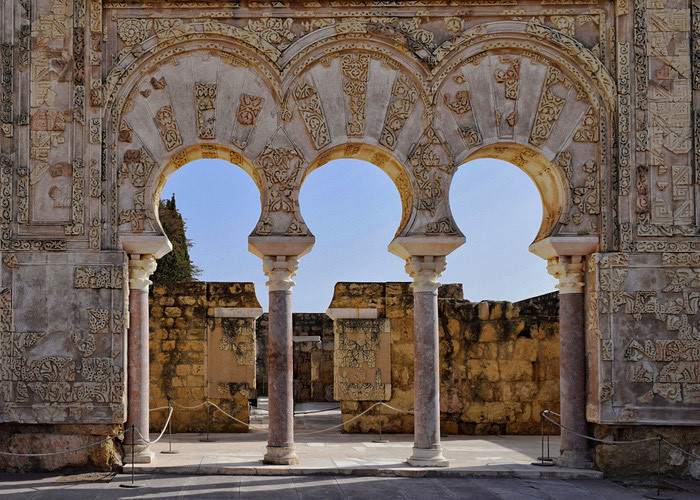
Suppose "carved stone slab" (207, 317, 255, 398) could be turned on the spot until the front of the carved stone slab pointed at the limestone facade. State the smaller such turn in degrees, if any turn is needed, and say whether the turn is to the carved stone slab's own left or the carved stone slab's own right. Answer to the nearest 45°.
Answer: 0° — it already faces it

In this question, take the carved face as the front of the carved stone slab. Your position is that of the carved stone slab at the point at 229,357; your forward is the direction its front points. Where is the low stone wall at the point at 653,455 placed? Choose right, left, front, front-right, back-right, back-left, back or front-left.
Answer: front-left

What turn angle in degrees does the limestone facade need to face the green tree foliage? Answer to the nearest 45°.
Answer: approximately 180°

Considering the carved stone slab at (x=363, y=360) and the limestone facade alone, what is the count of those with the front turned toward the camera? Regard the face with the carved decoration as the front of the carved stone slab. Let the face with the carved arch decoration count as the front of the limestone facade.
2

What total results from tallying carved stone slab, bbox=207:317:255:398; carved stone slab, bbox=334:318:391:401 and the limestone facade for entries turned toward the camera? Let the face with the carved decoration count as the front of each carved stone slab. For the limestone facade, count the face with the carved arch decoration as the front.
3

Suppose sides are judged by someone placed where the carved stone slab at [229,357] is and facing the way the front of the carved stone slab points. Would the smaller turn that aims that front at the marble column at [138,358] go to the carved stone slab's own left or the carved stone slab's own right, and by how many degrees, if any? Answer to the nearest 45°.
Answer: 0° — it already faces it

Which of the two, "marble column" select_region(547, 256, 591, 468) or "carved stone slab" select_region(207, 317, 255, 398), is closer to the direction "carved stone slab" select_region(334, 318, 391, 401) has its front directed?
the marble column

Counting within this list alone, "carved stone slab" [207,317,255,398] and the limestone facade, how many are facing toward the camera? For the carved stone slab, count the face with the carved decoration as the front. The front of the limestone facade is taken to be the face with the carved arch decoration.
2

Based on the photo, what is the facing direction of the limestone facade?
toward the camera

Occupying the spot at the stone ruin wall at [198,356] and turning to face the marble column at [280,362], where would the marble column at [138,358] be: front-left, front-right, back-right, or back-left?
front-right

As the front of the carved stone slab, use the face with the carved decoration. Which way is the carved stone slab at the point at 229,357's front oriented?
toward the camera

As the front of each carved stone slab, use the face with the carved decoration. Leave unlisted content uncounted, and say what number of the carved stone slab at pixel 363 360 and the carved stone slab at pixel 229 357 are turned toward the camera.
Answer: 2

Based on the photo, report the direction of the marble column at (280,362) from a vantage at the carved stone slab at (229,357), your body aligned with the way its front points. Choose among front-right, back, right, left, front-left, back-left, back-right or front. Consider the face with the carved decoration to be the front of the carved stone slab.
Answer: front

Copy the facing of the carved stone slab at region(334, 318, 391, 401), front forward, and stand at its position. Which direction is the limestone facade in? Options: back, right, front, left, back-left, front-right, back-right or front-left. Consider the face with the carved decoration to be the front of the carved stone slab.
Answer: front

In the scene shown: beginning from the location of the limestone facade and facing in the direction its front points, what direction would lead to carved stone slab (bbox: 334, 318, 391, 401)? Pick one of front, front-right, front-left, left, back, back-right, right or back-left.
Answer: back
